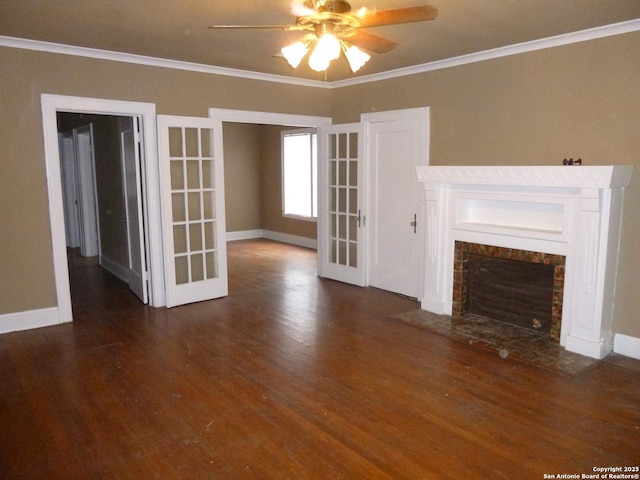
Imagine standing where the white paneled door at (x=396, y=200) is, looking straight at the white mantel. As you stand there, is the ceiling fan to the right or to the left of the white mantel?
right

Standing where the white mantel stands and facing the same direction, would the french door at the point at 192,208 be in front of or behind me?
in front

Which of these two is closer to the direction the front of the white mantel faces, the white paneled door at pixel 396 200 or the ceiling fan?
the ceiling fan

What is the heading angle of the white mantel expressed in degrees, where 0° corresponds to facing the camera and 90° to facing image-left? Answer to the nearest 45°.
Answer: approximately 45°

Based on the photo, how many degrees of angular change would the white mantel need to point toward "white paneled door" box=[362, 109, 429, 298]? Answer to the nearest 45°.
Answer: approximately 90° to its right

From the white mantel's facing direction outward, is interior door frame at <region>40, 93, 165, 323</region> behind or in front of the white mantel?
in front

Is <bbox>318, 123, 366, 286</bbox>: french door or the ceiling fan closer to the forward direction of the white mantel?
the ceiling fan

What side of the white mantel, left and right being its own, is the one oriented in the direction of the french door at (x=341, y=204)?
right

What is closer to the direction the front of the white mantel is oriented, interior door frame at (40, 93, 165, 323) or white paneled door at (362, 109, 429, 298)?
the interior door frame

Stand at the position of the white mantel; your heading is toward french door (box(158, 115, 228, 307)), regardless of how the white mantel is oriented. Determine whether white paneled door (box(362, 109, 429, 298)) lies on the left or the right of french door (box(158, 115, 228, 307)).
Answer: right
